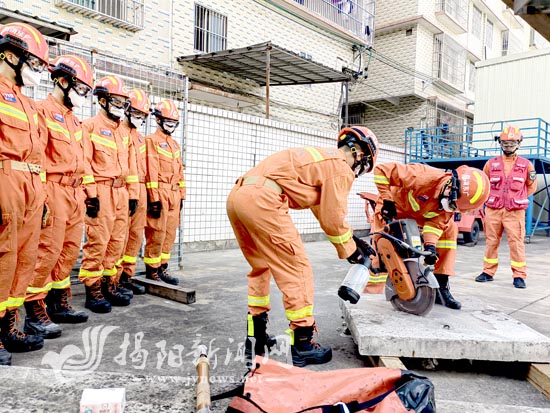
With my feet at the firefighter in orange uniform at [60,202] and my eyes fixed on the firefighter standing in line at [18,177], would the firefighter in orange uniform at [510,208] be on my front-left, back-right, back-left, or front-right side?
back-left

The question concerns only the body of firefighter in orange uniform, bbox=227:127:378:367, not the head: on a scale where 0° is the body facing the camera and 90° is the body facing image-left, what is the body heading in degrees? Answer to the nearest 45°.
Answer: approximately 270°

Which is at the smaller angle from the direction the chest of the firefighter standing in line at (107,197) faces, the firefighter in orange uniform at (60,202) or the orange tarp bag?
the orange tarp bag

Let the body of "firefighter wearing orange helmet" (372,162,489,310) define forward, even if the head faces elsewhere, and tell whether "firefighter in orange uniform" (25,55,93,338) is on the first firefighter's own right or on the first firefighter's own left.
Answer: on the first firefighter's own right

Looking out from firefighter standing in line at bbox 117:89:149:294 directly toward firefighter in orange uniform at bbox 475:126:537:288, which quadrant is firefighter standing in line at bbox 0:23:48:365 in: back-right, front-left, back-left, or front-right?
back-right

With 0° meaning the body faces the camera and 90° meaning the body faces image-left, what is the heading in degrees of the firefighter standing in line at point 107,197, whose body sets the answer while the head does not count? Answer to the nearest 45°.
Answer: approximately 315°

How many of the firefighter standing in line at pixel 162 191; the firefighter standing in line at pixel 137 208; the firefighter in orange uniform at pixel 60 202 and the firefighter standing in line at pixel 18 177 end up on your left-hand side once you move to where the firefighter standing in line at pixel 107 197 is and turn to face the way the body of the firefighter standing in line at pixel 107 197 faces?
2

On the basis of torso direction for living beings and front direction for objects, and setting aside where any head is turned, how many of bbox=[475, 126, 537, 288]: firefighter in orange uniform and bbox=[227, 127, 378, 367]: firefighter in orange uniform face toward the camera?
1
